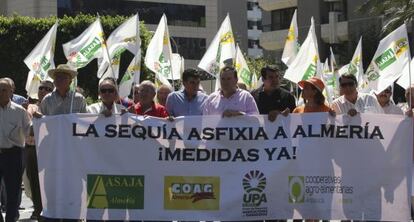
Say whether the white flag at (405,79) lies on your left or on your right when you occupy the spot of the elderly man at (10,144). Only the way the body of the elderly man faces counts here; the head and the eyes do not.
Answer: on your left

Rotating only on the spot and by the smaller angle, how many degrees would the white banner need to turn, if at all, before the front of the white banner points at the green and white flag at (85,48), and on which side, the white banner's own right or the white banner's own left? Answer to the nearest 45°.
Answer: approximately 135° to the white banner's own right

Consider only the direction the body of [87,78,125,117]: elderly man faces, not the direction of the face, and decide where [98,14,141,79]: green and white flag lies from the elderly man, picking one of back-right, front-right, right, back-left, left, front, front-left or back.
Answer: back

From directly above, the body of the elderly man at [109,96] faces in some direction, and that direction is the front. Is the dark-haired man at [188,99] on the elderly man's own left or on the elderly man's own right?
on the elderly man's own left

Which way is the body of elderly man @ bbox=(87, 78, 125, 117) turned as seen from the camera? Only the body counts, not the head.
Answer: toward the camera

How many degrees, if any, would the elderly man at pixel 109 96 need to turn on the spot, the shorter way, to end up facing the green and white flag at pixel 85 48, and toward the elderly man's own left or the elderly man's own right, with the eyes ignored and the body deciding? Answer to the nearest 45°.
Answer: approximately 180°

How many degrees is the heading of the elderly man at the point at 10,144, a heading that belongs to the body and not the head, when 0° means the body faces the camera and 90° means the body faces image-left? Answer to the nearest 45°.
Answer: approximately 45°

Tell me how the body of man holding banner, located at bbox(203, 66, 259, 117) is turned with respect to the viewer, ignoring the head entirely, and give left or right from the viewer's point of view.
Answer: facing the viewer

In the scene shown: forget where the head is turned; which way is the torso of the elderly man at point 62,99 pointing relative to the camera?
toward the camera

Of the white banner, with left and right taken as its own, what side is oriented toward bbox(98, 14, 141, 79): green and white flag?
back
